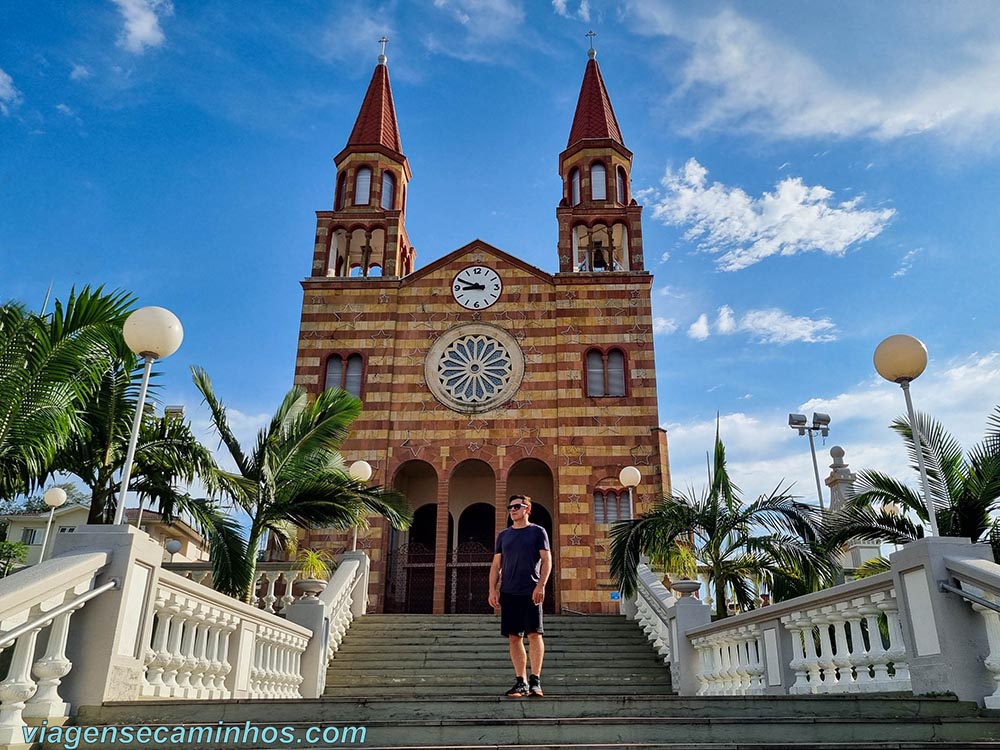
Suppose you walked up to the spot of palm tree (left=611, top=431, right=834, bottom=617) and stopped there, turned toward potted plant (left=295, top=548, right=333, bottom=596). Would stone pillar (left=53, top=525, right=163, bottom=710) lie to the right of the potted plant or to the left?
left

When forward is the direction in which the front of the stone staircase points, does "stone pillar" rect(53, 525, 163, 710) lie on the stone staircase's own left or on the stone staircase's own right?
on the stone staircase's own right

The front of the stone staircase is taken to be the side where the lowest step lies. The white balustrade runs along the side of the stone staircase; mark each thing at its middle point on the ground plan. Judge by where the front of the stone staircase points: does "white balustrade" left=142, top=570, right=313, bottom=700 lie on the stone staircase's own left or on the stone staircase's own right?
on the stone staircase's own right

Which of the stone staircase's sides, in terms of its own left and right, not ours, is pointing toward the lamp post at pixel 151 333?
right

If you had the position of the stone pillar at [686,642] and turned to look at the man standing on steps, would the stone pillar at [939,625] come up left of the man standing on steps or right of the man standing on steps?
left

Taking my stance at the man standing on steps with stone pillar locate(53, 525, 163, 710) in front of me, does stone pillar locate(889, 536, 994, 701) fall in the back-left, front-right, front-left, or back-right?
back-left

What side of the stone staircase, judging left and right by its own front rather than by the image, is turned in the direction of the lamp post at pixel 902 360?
left

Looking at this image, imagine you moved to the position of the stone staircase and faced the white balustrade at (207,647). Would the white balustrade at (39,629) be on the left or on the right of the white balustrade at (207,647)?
left

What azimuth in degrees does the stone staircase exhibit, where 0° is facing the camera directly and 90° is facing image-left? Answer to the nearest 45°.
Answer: approximately 0°
